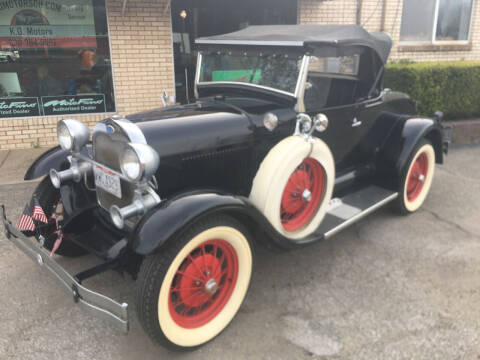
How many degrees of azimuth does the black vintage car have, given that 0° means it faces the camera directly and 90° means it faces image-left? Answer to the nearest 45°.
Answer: approximately 45°
